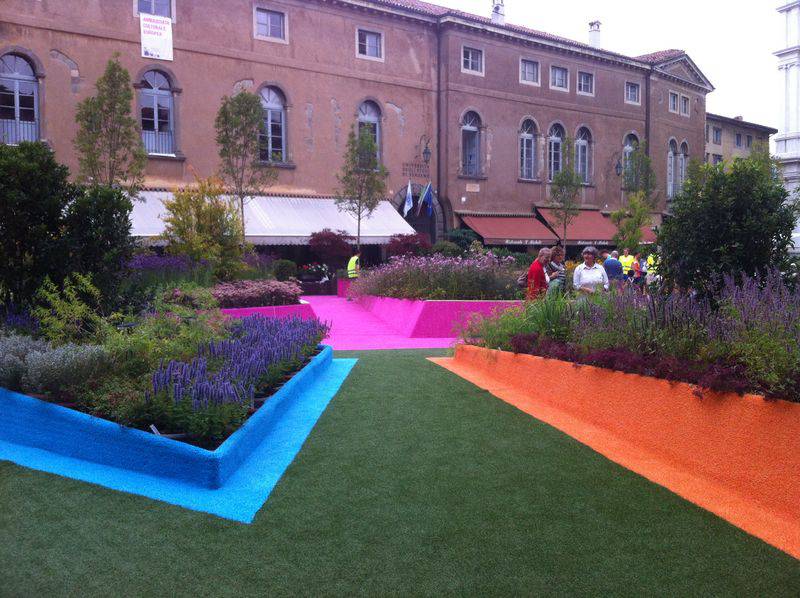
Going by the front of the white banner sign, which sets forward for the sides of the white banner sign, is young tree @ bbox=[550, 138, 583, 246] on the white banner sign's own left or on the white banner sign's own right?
on the white banner sign's own left

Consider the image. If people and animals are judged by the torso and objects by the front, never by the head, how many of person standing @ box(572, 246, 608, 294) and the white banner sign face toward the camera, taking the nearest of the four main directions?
2

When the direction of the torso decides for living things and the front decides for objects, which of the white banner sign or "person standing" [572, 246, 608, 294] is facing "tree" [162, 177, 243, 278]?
the white banner sign

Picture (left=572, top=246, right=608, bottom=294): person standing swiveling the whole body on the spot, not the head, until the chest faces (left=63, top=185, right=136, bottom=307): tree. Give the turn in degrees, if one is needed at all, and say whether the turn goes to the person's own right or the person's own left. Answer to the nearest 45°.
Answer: approximately 45° to the person's own right

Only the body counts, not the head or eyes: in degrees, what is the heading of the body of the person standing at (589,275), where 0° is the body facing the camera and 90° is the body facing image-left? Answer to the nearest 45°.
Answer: approximately 0°

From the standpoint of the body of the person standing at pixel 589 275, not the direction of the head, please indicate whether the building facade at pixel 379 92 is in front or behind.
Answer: behind

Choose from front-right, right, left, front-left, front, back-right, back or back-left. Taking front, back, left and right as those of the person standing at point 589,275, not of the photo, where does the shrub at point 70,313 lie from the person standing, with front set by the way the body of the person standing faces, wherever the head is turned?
front-right

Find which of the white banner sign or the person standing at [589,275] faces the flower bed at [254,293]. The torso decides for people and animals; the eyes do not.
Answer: the white banner sign

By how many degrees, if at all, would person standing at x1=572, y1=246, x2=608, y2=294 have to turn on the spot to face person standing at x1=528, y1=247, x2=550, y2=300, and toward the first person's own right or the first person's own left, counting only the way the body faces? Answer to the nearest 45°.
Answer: approximately 135° to the first person's own right

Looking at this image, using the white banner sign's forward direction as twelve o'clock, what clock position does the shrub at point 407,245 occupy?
The shrub is roughly at 9 o'clock from the white banner sign.

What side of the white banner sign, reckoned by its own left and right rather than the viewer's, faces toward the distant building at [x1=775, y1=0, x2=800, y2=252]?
left
